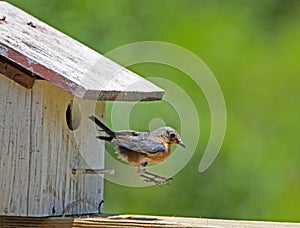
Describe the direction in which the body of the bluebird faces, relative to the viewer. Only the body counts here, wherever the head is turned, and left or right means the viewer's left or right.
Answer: facing to the right of the viewer

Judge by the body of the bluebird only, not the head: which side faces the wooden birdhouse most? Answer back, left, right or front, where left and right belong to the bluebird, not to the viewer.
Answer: back
